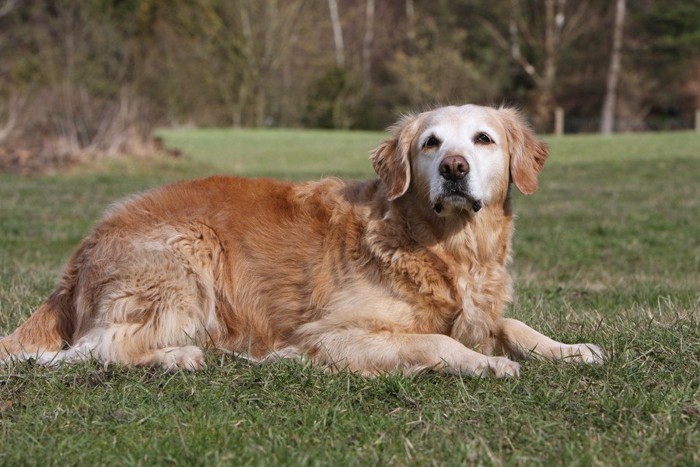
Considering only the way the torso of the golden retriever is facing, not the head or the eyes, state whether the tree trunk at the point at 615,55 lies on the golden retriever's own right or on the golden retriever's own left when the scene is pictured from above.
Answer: on the golden retriever's own left

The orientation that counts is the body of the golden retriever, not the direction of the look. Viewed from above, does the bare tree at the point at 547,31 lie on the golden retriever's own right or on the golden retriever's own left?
on the golden retriever's own left

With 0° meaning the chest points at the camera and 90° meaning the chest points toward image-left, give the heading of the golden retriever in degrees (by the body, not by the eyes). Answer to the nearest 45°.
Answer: approximately 270°
